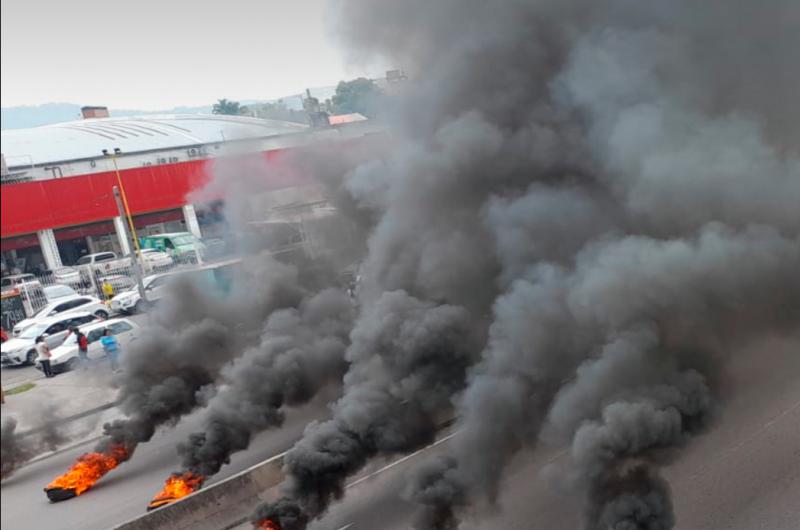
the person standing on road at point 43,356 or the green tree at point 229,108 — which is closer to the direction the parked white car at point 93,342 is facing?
the person standing on road

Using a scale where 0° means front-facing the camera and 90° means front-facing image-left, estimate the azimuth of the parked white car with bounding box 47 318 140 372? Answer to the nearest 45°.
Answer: approximately 45°

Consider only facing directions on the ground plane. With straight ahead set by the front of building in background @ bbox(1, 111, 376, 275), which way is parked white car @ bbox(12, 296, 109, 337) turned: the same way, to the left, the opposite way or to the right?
to the right

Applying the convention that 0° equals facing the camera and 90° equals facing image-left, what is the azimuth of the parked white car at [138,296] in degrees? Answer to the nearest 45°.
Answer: approximately 45°

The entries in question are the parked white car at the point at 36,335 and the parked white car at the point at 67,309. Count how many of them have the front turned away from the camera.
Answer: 0

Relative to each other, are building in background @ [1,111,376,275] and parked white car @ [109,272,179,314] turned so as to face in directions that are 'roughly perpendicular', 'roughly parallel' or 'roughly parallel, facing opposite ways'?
roughly perpendicular

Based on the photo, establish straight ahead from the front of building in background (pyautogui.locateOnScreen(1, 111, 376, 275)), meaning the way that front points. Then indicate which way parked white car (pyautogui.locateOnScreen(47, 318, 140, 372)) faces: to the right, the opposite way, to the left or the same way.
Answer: to the right
